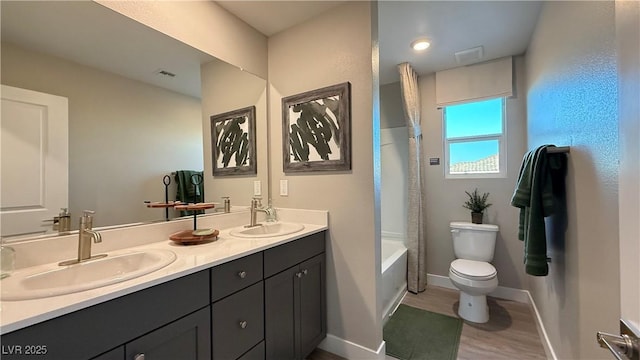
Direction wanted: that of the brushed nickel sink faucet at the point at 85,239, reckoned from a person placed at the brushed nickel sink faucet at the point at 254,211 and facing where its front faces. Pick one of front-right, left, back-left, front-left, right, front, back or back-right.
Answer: right

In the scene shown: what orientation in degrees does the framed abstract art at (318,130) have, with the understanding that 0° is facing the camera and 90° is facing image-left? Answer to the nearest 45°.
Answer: approximately 45°

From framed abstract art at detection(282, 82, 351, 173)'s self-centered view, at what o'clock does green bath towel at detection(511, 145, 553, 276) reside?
The green bath towel is roughly at 8 o'clock from the framed abstract art.

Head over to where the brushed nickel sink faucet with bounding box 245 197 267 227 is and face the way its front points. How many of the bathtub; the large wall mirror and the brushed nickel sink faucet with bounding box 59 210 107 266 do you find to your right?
2

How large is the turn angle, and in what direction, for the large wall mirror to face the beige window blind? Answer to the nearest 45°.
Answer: approximately 45° to its left
